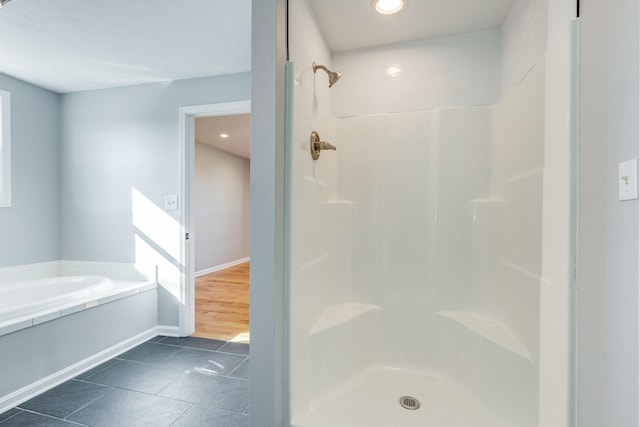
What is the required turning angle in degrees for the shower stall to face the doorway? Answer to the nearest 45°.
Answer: approximately 135° to its right

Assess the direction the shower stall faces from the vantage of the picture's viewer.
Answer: facing the viewer

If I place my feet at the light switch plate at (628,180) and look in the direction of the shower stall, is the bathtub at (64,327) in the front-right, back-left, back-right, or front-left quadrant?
front-left

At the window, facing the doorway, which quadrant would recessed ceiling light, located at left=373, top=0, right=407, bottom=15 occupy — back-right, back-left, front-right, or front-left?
front-right

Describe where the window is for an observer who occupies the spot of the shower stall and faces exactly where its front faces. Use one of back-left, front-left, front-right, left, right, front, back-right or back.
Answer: right

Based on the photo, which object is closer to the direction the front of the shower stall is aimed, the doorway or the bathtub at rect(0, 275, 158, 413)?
the bathtub

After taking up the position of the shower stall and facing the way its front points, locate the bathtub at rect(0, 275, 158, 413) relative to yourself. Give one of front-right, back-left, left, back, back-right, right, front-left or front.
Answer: right

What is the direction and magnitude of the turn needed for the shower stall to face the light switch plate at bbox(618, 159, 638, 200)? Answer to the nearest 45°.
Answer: approximately 45° to its left
